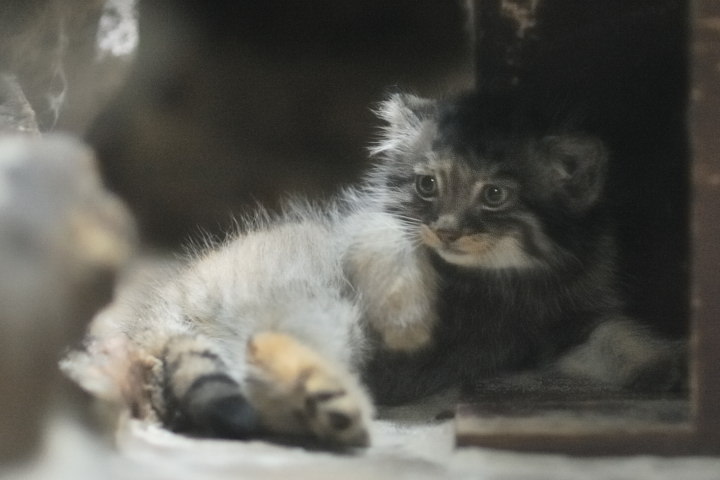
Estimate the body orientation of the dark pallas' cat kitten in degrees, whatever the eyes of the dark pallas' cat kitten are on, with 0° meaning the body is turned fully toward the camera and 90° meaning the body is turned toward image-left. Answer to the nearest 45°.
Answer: approximately 45°
